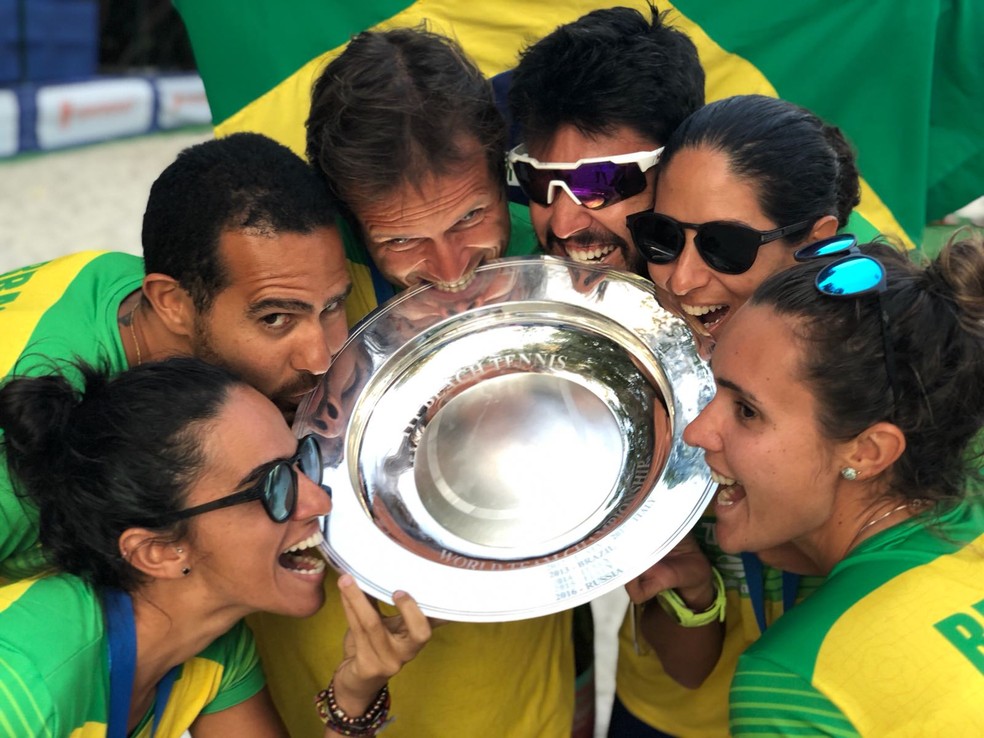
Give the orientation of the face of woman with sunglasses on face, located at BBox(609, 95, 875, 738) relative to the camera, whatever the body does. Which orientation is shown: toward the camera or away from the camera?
toward the camera

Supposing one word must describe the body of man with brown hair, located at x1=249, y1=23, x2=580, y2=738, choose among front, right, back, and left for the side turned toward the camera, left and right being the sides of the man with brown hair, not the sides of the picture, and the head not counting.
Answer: front

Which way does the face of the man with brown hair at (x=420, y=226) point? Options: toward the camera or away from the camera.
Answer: toward the camera

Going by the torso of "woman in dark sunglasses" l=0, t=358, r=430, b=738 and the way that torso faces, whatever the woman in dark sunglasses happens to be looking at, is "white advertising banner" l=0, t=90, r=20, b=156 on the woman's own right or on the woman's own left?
on the woman's own left

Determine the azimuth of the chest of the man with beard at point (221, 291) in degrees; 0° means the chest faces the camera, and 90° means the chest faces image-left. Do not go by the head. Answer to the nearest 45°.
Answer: approximately 315°

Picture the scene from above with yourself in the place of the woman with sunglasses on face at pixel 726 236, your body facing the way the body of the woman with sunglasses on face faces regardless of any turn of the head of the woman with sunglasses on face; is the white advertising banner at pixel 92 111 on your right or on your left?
on your right

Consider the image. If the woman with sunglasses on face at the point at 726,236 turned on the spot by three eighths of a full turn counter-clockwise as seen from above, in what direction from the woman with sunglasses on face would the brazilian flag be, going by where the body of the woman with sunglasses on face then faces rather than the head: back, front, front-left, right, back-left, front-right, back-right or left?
left

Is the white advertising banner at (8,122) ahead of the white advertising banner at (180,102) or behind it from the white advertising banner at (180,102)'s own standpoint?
ahead

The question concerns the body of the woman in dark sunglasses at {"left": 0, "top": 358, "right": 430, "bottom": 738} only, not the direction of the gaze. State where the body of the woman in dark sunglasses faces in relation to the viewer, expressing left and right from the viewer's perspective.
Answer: facing to the right of the viewer

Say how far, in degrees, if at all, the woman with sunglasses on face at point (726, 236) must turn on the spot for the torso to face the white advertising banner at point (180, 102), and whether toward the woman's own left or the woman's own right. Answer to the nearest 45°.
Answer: approximately 90° to the woman's own right

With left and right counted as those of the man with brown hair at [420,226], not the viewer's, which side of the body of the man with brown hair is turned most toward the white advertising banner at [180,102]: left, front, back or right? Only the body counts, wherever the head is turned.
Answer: back

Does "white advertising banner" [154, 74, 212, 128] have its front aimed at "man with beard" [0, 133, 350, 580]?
yes

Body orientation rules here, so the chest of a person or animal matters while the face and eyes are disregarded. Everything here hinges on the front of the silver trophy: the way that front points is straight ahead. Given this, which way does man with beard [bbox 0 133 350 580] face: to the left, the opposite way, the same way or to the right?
to the left

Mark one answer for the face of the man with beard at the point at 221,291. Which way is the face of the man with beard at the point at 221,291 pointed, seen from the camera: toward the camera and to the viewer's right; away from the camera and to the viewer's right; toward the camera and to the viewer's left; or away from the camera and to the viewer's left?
toward the camera and to the viewer's right

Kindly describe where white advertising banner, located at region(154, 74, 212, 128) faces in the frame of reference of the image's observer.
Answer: facing the viewer

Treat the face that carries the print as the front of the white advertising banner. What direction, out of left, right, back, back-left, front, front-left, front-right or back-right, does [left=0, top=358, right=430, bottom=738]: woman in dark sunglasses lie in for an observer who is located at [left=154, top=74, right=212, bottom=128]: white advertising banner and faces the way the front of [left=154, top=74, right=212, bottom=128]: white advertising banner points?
front

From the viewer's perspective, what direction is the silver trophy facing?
toward the camera

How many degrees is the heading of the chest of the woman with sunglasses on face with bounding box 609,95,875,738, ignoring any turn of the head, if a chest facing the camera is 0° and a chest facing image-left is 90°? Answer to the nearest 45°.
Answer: approximately 45°

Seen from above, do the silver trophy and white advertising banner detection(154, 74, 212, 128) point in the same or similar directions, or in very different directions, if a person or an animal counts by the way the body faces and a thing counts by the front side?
same or similar directions

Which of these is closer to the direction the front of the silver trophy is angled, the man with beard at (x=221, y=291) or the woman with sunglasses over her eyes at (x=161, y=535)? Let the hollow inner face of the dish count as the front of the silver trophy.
the woman with sunglasses over her eyes
